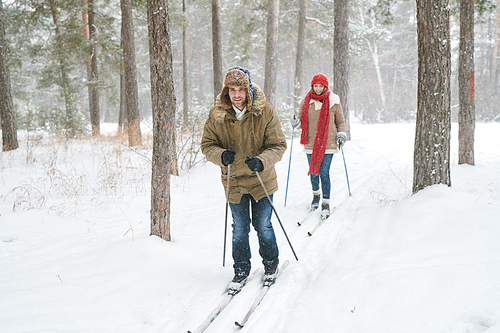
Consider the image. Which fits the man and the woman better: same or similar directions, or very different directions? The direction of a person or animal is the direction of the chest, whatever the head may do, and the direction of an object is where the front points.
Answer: same or similar directions

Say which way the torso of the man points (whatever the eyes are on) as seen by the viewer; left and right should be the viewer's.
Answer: facing the viewer

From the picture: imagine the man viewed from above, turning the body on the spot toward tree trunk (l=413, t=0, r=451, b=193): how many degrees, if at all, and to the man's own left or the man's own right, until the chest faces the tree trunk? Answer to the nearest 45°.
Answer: approximately 135° to the man's own left

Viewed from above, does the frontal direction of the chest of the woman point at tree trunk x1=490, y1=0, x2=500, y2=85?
no

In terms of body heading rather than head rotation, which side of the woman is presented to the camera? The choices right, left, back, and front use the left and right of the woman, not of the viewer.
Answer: front

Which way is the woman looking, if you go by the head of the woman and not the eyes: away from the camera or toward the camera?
toward the camera

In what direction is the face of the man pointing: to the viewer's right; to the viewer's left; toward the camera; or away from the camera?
toward the camera

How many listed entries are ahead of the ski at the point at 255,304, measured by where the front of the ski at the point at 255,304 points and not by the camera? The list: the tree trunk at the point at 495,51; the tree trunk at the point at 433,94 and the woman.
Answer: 0

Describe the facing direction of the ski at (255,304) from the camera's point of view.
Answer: facing the viewer and to the left of the viewer

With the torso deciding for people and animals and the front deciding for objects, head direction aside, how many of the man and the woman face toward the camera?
2
